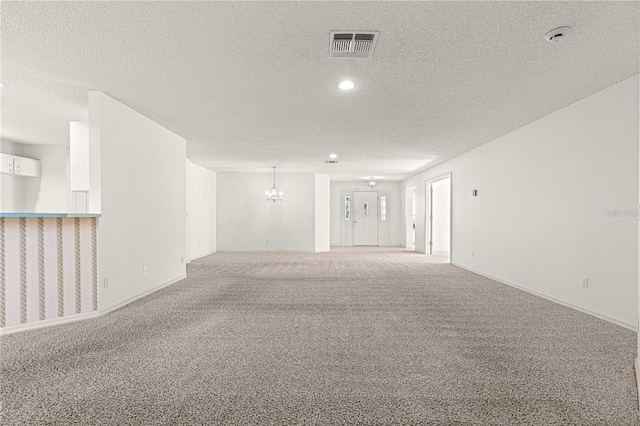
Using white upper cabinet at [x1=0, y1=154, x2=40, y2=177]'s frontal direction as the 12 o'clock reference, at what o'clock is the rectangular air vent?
The rectangular air vent is roughly at 1 o'clock from the white upper cabinet.

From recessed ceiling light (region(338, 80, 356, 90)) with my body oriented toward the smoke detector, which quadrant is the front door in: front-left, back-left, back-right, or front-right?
back-left

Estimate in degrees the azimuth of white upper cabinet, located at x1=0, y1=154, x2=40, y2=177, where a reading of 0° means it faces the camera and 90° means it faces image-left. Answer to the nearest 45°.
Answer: approximately 315°

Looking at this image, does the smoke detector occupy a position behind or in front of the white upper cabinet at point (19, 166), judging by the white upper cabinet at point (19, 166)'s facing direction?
in front

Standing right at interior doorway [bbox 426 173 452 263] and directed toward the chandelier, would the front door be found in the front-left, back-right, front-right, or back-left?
front-right

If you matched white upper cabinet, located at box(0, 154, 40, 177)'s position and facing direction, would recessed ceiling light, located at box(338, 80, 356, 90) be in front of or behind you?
in front
